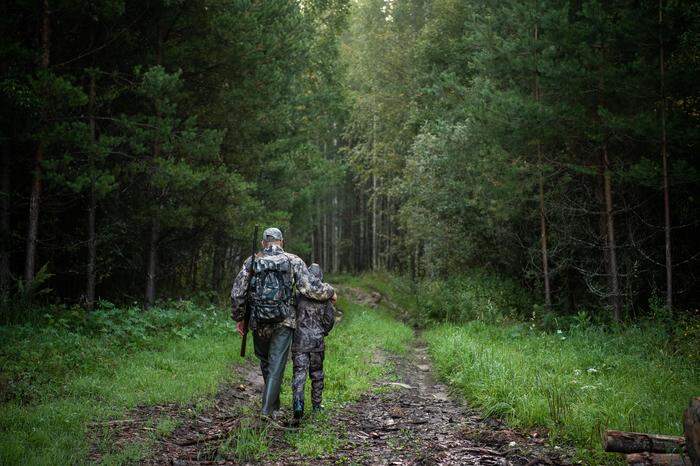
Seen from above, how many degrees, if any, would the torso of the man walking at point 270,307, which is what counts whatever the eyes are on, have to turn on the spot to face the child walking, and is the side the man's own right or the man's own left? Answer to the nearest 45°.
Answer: approximately 45° to the man's own right

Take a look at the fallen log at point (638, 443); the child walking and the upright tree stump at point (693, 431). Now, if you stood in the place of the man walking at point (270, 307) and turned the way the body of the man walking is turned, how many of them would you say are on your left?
0

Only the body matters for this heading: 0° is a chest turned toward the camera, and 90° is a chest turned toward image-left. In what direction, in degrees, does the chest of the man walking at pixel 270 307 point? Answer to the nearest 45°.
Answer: approximately 180°

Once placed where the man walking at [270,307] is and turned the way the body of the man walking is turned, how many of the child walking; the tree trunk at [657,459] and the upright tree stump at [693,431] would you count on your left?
0

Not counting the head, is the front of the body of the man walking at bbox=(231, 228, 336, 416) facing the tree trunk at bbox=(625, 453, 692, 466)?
no

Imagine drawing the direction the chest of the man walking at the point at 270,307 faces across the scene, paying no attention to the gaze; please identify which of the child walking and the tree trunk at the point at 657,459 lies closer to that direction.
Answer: the child walking

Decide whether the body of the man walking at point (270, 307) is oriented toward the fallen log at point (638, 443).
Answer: no
